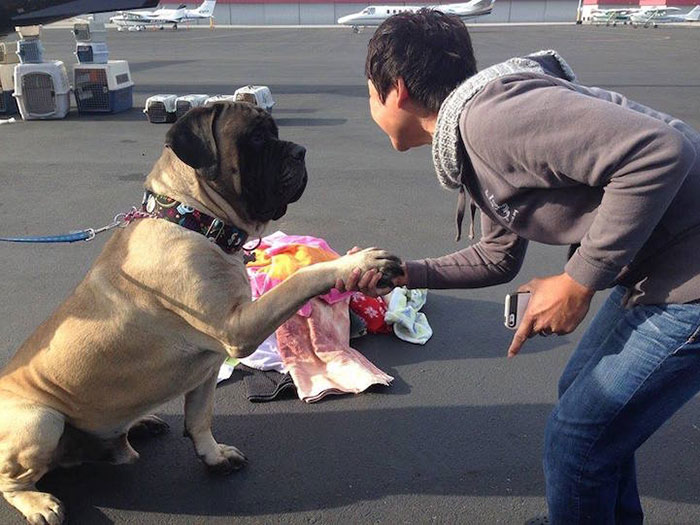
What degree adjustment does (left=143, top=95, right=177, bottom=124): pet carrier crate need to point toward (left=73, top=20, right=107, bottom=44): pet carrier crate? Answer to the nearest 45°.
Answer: approximately 90° to its right

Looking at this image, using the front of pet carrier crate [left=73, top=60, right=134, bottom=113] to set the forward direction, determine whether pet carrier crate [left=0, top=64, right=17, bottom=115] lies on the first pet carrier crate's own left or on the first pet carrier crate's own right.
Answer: on the first pet carrier crate's own right

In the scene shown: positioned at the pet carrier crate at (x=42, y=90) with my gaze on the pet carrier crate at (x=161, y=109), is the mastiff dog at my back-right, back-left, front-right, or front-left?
front-right

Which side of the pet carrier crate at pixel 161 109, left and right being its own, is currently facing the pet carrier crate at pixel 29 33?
right

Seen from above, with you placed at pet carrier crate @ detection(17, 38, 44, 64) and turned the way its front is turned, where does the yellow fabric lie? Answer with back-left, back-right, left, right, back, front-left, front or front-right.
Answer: front

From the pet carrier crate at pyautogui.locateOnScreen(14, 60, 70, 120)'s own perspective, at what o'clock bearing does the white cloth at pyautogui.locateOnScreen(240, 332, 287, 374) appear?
The white cloth is roughly at 12 o'clock from the pet carrier crate.

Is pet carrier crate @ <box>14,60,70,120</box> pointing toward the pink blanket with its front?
yes

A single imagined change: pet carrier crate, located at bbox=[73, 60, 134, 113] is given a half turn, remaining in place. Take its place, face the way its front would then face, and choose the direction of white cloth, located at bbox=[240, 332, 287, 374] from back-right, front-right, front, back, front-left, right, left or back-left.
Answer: back-right

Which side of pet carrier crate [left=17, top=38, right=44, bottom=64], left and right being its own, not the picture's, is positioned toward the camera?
front

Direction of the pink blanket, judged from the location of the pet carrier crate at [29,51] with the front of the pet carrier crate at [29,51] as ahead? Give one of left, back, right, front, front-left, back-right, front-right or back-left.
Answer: front

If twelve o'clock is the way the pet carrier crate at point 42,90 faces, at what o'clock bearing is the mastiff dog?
The mastiff dog is roughly at 12 o'clock from the pet carrier crate.

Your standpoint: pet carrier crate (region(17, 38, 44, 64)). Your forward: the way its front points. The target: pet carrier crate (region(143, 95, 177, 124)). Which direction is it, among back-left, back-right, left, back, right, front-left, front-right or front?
front-left

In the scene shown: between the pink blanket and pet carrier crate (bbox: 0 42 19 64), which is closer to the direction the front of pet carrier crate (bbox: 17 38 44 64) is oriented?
the pink blanket

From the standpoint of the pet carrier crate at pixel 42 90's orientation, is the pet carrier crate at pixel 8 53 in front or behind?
behind

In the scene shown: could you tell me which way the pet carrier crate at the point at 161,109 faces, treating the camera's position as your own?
facing the viewer and to the left of the viewer

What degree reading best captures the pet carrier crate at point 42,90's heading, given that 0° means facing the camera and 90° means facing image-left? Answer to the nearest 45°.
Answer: approximately 0°

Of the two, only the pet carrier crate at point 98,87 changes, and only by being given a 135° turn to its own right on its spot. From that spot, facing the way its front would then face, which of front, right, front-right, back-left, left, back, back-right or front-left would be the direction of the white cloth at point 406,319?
back

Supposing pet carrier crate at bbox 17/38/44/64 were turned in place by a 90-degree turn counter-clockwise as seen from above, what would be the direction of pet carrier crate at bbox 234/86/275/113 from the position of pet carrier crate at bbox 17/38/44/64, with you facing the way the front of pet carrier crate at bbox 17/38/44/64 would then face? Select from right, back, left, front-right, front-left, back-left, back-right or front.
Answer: front-right

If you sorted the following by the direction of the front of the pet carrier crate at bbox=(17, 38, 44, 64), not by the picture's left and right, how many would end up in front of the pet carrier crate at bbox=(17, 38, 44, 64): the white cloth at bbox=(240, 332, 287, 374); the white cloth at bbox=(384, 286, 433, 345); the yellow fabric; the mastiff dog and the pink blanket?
5

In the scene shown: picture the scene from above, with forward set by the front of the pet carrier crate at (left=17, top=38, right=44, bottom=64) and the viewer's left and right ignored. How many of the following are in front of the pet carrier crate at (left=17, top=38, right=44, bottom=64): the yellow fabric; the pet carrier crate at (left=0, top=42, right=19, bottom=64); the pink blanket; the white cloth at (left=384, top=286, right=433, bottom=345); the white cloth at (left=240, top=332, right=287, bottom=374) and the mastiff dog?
5
